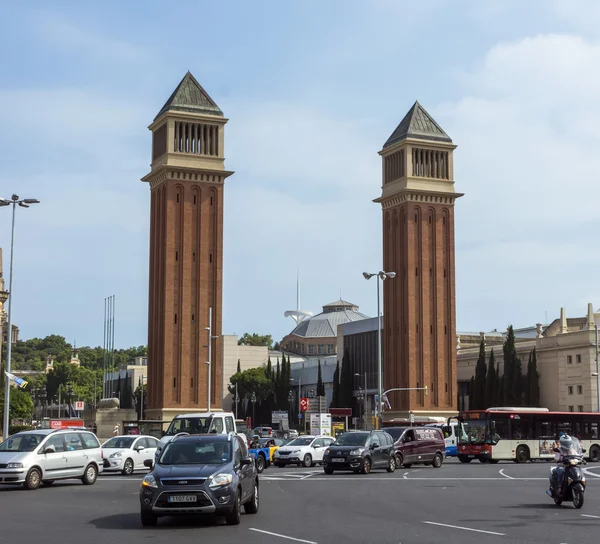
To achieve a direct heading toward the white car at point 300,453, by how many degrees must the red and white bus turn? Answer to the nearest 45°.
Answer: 0° — it already faces it

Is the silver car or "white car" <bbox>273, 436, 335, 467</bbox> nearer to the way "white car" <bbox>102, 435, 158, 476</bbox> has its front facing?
the silver car

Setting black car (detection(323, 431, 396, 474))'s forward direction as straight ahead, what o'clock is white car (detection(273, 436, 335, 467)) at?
The white car is roughly at 4 o'clock from the black car.

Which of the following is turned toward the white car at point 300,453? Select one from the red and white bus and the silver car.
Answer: the red and white bus

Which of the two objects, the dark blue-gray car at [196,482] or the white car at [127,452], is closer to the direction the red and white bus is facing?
the white car

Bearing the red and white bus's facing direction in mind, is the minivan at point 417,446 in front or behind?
in front

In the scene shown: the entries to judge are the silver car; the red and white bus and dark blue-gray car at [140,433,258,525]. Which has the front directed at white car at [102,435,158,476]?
the red and white bus

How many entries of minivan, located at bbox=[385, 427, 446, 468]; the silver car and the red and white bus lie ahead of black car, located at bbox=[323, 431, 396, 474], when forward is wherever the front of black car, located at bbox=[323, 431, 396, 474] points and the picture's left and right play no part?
1

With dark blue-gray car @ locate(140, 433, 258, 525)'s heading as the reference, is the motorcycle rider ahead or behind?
behind

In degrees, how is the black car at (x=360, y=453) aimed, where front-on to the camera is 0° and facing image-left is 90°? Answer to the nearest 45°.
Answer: approximately 45°

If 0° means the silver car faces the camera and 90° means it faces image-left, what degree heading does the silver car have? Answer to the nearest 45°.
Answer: approximately 45°

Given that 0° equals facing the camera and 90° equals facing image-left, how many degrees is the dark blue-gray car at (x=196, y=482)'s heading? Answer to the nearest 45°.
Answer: approximately 45°
